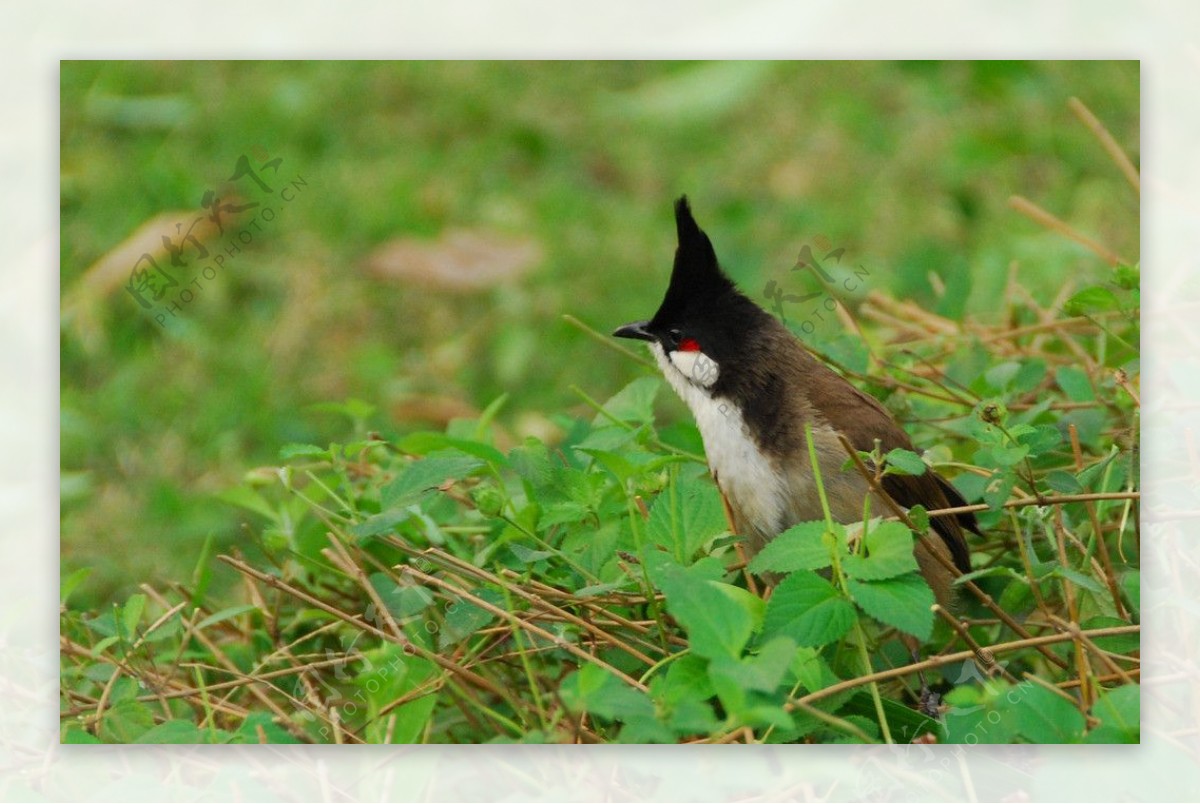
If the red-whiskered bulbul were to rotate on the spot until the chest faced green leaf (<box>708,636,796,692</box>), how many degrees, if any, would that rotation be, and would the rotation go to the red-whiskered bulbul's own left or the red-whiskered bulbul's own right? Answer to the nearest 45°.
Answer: approximately 90° to the red-whiskered bulbul's own left

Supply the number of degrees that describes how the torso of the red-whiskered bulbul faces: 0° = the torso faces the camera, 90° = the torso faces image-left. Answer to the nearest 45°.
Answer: approximately 90°

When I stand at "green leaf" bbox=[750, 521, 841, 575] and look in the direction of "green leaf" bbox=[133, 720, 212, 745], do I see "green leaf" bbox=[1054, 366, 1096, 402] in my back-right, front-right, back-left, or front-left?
back-right

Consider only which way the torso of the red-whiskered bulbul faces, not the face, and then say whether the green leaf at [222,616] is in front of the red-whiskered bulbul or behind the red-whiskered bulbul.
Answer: in front

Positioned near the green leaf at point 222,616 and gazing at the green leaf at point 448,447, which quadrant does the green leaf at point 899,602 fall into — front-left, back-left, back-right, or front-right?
front-right

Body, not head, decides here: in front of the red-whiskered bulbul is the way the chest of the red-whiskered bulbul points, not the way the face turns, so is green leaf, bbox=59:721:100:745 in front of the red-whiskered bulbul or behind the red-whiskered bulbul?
in front

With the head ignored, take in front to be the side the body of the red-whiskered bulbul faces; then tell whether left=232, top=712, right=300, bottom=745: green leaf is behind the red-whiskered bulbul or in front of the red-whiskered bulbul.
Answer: in front

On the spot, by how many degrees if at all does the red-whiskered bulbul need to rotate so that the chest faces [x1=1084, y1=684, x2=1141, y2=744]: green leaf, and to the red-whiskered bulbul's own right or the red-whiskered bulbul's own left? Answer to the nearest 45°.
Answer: approximately 135° to the red-whiskered bulbul's own left

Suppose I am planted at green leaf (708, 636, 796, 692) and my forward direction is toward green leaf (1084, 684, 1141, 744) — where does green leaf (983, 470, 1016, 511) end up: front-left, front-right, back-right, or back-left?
front-left
